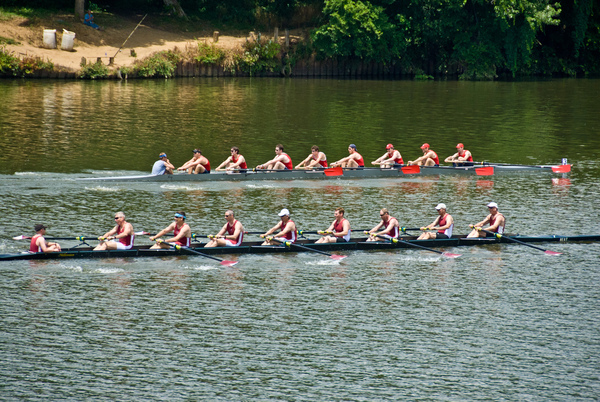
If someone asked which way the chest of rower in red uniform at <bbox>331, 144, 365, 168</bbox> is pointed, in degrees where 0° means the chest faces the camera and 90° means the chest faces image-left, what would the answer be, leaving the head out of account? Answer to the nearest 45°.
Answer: approximately 90°

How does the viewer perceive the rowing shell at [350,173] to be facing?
facing to the right of the viewer

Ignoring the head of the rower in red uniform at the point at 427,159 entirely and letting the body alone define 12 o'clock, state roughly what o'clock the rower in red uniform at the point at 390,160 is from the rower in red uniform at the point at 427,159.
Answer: the rower in red uniform at the point at 390,160 is roughly at 11 o'clock from the rower in red uniform at the point at 427,159.

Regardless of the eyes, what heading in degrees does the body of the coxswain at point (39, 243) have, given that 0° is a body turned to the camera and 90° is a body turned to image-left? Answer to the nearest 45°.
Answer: approximately 270°

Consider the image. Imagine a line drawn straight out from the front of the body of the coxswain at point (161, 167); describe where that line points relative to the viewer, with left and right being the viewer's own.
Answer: facing to the right of the viewer

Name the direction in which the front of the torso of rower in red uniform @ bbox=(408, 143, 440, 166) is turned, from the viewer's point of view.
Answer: to the viewer's left

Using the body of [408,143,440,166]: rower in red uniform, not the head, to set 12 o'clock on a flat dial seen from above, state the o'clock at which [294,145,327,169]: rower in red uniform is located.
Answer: [294,145,327,169]: rower in red uniform is roughly at 11 o'clock from [408,143,440,166]: rower in red uniform.

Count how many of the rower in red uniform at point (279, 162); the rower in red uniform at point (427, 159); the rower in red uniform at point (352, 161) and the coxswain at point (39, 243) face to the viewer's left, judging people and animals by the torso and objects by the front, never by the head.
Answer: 3

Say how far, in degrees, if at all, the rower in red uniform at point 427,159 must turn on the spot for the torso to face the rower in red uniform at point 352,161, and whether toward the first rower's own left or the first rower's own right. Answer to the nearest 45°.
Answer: approximately 45° to the first rower's own left

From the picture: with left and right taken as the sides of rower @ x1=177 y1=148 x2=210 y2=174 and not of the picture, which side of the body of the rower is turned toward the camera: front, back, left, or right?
left

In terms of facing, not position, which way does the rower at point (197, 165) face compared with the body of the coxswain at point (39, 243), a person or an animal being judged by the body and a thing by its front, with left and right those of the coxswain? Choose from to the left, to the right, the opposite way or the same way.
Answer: the opposite way

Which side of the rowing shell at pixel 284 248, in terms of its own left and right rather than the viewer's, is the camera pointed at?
right
